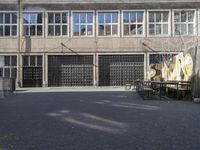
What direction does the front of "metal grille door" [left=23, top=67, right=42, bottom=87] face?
toward the camera

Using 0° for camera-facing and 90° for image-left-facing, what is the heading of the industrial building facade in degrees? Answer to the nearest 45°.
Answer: approximately 0°
